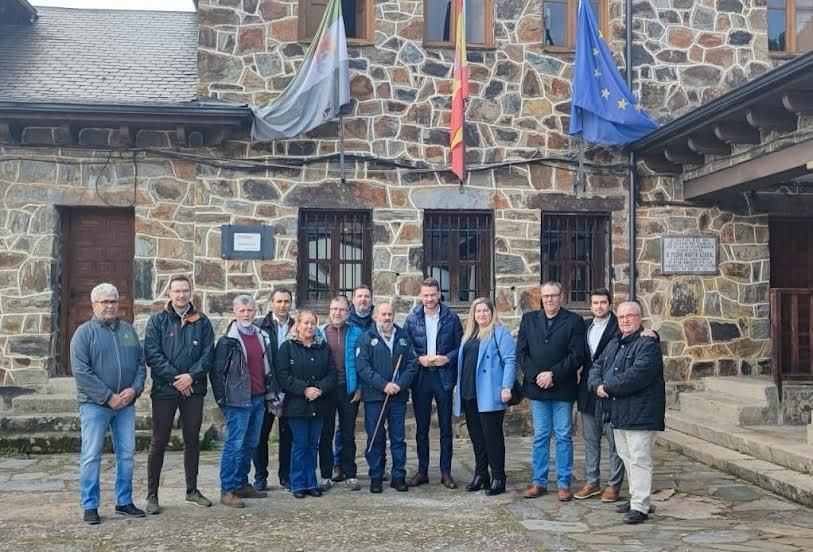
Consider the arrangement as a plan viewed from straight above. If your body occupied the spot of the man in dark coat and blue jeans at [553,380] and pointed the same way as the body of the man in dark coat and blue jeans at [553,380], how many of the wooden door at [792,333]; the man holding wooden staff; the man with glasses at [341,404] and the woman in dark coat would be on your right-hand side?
3

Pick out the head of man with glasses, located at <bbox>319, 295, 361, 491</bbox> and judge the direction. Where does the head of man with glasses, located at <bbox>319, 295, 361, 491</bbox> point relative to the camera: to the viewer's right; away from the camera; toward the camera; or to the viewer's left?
toward the camera

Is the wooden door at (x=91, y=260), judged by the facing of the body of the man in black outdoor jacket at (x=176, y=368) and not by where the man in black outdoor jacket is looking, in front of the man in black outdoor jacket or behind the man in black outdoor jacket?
behind

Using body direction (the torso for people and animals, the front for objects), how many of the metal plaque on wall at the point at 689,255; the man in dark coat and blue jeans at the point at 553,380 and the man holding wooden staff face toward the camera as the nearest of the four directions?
3

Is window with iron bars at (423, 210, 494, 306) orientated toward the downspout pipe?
no

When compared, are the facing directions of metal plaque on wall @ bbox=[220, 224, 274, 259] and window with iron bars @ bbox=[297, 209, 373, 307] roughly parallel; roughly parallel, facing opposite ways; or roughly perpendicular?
roughly parallel

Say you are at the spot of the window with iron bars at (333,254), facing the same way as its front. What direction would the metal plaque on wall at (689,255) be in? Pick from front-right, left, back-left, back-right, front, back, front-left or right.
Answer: left

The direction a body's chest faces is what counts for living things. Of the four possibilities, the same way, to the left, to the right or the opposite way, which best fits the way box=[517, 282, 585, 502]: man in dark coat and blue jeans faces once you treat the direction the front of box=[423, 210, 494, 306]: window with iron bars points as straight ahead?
the same way

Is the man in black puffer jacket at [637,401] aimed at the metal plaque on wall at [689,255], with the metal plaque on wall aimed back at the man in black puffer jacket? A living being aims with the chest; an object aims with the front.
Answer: no

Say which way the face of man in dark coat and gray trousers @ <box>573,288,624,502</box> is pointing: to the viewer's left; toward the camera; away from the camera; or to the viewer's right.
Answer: toward the camera

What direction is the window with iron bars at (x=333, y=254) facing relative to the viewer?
toward the camera

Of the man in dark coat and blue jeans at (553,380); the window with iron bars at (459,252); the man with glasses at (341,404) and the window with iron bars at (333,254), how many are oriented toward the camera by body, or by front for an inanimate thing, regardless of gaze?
4

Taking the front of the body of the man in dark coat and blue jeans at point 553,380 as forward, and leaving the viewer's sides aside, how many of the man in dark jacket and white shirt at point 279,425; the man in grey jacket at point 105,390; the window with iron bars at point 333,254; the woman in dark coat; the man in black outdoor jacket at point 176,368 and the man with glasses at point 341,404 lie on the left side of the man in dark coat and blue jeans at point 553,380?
0

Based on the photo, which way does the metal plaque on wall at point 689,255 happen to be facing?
toward the camera

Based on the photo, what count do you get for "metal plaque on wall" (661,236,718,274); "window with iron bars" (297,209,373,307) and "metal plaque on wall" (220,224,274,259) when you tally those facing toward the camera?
3

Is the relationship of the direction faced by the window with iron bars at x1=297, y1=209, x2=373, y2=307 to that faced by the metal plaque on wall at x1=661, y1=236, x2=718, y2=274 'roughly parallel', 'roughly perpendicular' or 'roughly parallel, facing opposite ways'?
roughly parallel

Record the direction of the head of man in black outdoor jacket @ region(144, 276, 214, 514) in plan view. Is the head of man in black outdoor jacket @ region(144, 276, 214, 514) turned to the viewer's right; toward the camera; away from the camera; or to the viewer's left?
toward the camera

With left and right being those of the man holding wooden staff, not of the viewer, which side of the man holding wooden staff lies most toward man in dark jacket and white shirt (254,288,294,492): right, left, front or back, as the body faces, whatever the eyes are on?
right

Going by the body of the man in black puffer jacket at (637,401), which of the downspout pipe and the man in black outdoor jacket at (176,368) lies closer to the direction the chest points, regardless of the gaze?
the man in black outdoor jacket

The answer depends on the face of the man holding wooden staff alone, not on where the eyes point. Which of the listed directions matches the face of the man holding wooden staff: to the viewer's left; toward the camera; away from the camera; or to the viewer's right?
toward the camera

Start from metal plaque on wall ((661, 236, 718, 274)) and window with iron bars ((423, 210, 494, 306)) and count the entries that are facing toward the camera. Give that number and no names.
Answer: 2

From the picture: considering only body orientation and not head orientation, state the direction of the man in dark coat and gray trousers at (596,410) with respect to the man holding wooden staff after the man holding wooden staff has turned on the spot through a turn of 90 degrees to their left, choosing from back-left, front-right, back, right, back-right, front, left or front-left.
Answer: front
